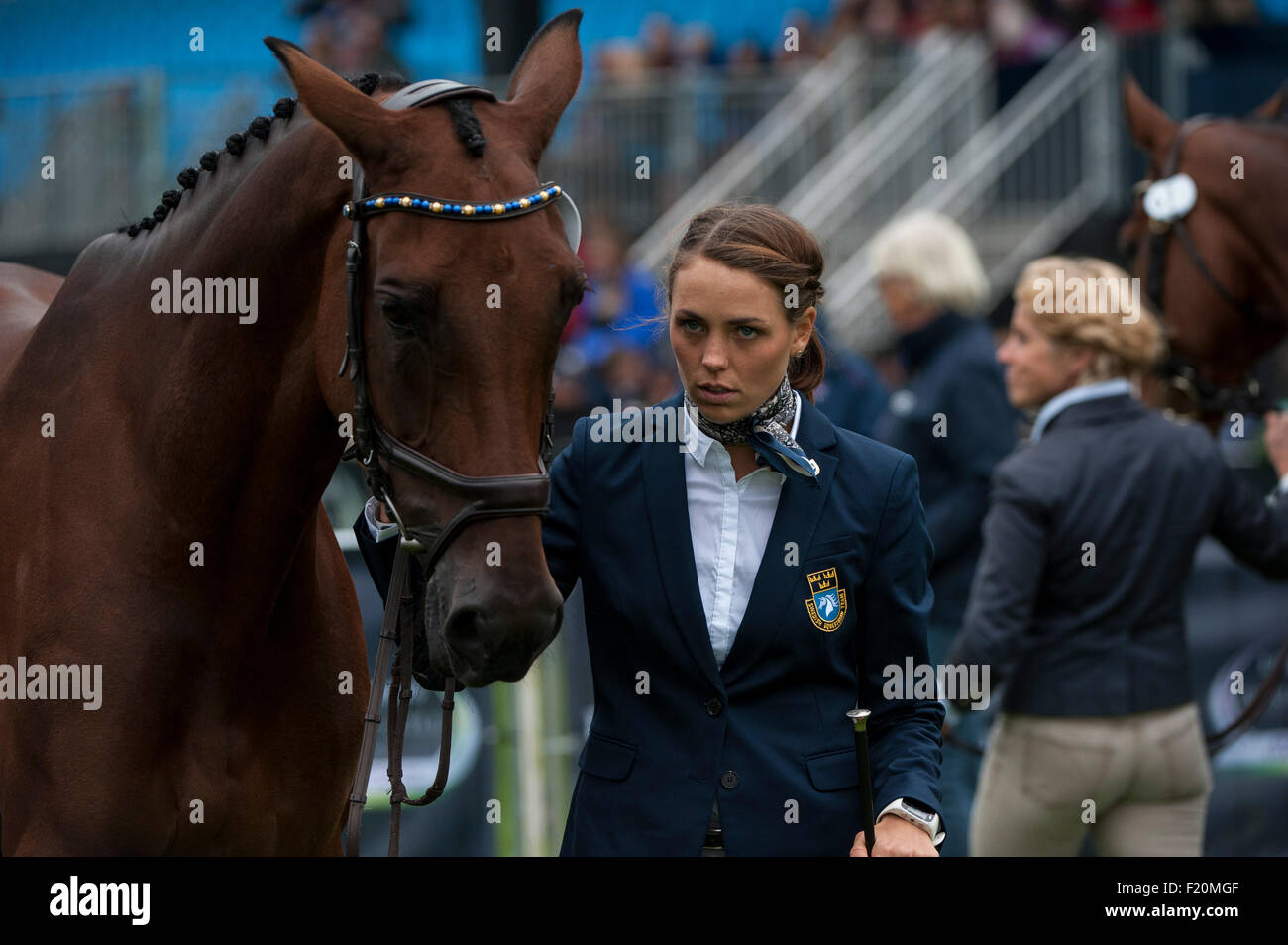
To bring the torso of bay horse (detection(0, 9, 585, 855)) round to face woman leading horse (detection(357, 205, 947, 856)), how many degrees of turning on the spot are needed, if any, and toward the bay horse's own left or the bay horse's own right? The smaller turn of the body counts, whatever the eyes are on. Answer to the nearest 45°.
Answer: approximately 45° to the bay horse's own left

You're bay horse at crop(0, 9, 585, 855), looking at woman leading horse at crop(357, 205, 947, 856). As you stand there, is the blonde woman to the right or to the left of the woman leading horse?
left

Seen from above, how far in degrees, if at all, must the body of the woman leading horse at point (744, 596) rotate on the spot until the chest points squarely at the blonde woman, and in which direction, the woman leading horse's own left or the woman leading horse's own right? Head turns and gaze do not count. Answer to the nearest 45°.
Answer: approximately 135° to the woman leading horse's own left

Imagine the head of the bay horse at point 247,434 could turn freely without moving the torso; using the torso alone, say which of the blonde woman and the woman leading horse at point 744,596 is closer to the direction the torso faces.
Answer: the woman leading horse

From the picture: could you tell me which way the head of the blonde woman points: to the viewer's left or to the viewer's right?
to the viewer's left

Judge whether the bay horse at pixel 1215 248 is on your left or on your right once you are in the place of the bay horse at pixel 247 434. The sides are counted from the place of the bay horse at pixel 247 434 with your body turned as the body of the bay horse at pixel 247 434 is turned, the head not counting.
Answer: on your left

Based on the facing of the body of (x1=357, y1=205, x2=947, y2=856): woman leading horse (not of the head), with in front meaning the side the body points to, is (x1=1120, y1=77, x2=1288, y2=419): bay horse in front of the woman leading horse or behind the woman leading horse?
behind

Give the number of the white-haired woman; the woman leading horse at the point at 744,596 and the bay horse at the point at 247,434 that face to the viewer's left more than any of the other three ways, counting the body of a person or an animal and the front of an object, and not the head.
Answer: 1

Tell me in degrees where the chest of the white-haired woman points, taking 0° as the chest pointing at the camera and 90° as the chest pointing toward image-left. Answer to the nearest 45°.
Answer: approximately 90°

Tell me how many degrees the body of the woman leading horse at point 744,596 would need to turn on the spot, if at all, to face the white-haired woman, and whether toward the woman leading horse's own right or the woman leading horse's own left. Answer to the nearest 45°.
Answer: approximately 180°

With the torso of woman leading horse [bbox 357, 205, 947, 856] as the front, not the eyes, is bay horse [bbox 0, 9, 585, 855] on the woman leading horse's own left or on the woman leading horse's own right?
on the woman leading horse's own right
